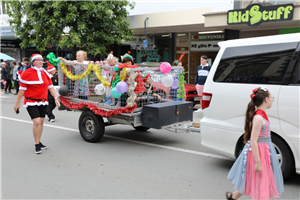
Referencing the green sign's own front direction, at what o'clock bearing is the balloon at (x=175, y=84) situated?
The balloon is roughly at 12 o'clock from the green sign.

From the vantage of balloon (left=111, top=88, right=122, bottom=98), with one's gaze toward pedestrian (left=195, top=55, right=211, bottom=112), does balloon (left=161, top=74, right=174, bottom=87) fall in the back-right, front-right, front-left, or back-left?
front-right

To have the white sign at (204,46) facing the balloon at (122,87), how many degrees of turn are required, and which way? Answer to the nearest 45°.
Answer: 0° — it already faces it

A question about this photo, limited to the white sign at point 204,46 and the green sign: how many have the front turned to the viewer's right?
0

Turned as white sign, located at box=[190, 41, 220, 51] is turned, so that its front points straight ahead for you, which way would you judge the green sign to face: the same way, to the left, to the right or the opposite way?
the same way

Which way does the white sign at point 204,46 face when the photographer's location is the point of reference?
facing the viewer

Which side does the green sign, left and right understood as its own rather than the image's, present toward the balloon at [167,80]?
front

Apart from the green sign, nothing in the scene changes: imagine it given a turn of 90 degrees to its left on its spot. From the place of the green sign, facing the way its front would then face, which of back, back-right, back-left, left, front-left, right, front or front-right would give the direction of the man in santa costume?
right

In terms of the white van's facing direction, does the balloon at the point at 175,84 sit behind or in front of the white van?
behind

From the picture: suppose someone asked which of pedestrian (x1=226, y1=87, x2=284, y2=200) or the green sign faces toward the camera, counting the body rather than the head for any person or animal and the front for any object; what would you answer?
the green sign

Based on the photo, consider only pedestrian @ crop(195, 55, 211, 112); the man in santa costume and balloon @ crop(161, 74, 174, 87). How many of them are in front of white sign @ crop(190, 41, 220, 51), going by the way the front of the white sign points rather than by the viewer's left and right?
3

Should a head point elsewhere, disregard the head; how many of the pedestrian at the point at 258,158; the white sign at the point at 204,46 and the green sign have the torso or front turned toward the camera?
2
